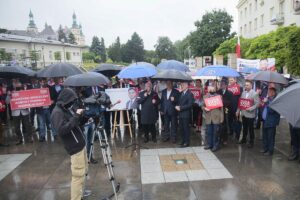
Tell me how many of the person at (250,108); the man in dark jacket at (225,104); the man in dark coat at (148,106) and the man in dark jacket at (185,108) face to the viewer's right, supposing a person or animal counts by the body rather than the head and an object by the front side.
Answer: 0

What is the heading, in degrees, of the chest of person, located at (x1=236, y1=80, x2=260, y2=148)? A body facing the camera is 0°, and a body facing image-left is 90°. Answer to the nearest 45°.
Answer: approximately 45°

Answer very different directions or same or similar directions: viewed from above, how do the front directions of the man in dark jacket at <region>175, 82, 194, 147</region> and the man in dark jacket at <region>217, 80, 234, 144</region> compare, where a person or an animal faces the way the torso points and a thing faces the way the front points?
same or similar directions

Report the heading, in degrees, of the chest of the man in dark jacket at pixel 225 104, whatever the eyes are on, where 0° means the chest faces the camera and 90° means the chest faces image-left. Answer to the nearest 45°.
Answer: approximately 45°

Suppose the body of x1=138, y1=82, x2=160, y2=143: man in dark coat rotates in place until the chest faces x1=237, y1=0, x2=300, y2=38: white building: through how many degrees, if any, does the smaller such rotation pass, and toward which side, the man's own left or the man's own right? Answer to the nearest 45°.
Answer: approximately 135° to the man's own left

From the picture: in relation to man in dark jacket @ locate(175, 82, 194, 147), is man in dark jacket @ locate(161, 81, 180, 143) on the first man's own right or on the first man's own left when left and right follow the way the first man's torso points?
on the first man's own right

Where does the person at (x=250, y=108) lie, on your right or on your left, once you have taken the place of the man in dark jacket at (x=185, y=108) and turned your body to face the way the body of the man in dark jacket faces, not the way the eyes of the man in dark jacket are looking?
on your left

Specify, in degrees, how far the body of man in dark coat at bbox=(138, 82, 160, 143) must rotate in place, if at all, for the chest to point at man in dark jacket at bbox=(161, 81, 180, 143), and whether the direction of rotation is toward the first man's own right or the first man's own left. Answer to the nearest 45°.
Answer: approximately 90° to the first man's own left

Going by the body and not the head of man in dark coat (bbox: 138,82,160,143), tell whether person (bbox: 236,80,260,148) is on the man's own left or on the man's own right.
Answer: on the man's own left

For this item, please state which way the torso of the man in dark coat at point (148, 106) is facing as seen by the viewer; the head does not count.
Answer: toward the camera

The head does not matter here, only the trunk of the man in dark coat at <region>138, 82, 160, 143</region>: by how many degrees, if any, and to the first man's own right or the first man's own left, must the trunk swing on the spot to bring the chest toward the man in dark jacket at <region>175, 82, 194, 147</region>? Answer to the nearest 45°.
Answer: approximately 45° to the first man's own left

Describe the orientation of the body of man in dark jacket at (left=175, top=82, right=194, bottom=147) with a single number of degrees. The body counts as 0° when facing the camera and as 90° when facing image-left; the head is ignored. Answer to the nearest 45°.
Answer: approximately 45°

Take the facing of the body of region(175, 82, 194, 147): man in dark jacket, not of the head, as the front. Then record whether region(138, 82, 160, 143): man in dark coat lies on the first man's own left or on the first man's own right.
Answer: on the first man's own right

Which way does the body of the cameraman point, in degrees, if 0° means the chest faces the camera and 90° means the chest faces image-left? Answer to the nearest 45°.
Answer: approximately 270°
